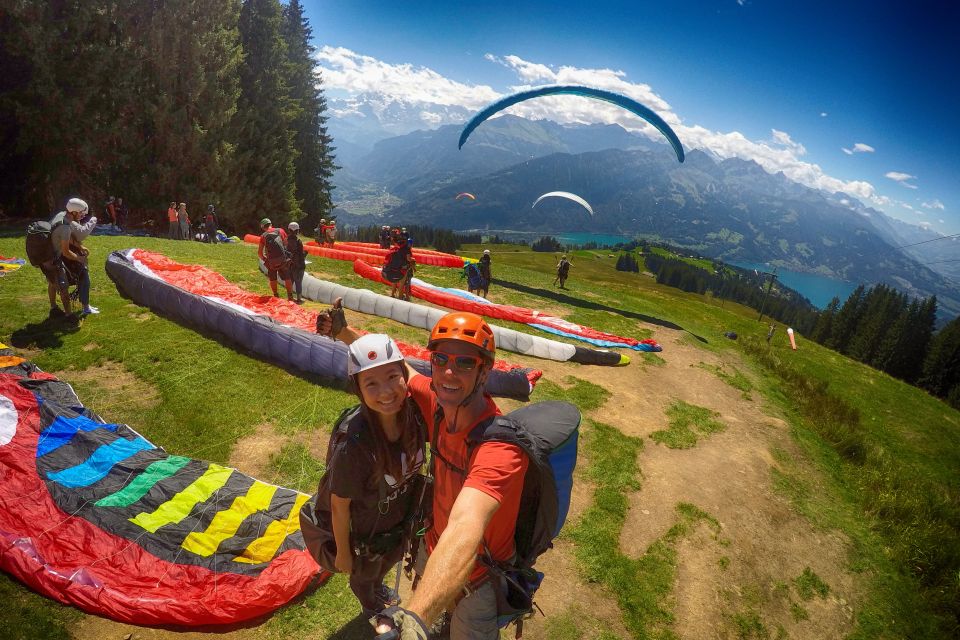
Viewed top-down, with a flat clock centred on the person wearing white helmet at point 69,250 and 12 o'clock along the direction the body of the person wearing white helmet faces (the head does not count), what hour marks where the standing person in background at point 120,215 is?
The standing person in background is roughly at 9 o'clock from the person wearing white helmet.

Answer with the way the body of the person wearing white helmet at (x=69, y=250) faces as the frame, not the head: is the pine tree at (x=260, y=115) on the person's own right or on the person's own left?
on the person's own left

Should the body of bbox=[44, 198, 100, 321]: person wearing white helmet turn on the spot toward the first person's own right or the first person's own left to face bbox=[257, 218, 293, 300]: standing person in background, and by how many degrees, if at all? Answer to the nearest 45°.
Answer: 0° — they already face them

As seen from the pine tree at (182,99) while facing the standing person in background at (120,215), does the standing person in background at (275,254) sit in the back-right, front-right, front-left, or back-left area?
front-left

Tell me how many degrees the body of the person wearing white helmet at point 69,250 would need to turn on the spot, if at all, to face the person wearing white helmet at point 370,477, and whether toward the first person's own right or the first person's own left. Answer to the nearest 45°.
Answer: approximately 90° to the first person's own right

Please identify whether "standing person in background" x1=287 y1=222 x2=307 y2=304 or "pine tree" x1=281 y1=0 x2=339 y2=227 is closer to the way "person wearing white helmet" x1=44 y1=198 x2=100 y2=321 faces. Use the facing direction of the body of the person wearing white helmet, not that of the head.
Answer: the standing person in background

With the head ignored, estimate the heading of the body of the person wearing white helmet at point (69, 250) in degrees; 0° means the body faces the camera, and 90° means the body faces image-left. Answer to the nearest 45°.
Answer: approximately 270°

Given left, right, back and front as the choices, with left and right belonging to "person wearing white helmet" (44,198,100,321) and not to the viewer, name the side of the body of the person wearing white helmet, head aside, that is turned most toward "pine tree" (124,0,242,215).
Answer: left

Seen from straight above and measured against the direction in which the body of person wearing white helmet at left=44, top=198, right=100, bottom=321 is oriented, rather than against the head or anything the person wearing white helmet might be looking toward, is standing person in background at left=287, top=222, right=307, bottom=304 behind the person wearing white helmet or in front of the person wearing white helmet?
in front

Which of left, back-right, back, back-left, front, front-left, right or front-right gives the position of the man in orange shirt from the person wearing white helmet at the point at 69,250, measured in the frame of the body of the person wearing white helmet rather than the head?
right

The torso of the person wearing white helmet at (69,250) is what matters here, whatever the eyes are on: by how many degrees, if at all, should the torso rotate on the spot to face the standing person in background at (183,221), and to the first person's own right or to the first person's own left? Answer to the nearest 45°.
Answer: approximately 90° to the first person's own left

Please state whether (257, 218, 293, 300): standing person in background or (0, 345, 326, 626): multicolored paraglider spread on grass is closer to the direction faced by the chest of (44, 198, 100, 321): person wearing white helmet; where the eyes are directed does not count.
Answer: the standing person in background

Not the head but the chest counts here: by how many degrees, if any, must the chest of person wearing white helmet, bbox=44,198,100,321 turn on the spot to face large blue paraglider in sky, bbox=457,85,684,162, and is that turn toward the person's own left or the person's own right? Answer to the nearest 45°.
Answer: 0° — they already face them

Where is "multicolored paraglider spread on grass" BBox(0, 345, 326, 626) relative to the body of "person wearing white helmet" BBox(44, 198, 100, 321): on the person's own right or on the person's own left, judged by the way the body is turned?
on the person's own right

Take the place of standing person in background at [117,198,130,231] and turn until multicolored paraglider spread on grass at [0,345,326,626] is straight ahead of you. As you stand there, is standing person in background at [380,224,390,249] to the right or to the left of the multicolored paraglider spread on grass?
left

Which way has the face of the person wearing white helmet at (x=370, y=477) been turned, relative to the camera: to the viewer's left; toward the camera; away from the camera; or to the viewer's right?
toward the camera
